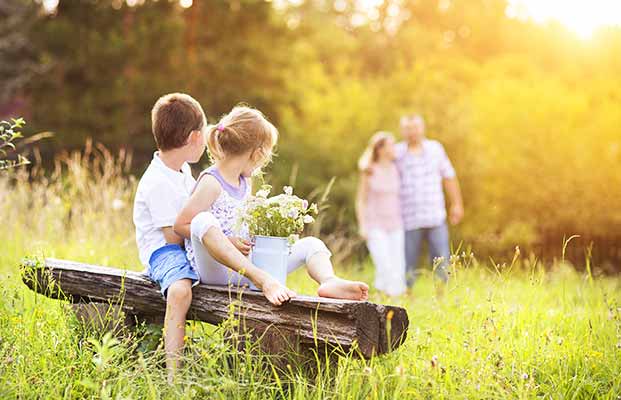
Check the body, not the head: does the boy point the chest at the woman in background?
no

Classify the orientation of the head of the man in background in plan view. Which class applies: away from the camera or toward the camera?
toward the camera

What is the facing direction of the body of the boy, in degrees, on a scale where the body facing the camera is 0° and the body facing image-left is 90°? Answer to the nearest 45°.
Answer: approximately 270°

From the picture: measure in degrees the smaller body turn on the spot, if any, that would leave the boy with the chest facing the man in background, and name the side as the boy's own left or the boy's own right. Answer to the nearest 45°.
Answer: approximately 45° to the boy's own left
